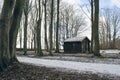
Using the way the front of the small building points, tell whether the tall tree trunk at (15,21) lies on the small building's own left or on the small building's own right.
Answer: on the small building's own right

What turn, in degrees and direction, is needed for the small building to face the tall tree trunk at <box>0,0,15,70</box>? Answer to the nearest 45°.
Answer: approximately 45° to its right

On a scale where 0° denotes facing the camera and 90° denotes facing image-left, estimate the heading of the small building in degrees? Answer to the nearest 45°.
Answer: approximately 315°
